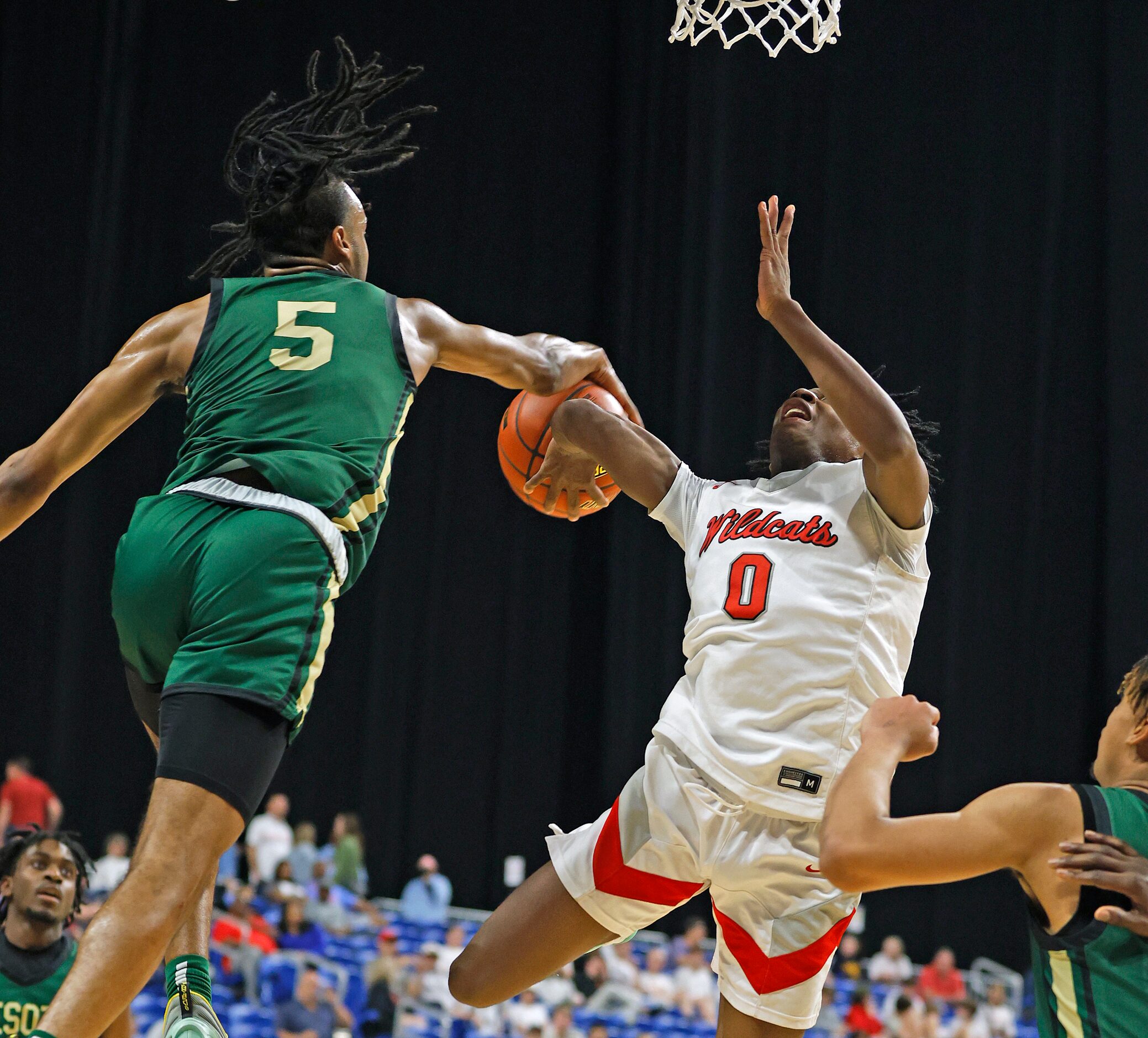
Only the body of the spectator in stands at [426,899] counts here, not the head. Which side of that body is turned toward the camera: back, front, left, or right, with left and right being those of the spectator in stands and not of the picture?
front

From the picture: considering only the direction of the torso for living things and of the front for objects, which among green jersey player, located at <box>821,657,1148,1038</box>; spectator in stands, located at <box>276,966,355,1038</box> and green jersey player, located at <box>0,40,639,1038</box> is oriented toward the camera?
the spectator in stands

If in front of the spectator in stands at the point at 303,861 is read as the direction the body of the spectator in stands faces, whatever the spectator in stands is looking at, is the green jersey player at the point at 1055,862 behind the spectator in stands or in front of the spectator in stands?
in front

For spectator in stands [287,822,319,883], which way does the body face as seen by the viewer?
toward the camera

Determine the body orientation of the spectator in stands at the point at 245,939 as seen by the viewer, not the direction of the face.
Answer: toward the camera

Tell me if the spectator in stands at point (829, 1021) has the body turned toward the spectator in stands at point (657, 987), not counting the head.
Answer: no

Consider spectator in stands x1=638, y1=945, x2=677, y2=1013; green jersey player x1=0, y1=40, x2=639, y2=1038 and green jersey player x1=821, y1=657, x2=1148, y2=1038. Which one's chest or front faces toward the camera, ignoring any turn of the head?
the spectator in stands

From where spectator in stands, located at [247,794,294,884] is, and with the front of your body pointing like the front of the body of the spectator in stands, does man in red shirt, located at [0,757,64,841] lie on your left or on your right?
on your right

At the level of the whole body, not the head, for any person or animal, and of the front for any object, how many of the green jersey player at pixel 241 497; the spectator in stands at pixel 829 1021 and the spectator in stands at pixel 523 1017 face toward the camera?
2

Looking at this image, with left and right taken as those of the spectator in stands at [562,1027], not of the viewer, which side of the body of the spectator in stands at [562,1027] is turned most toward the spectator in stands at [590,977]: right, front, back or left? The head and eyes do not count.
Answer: back

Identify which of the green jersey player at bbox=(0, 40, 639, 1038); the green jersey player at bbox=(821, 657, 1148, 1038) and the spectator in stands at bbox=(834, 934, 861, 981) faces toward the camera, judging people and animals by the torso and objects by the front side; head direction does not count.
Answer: the spectator in stands

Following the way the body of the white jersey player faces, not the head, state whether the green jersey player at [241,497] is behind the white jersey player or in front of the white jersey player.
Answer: in front

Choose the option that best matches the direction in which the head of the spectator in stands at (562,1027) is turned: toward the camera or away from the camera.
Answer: toward the camera

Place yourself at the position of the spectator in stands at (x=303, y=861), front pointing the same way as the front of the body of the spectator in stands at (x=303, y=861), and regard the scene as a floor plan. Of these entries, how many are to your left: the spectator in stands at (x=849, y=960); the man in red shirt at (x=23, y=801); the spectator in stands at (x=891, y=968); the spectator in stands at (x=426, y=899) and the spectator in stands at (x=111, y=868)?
3

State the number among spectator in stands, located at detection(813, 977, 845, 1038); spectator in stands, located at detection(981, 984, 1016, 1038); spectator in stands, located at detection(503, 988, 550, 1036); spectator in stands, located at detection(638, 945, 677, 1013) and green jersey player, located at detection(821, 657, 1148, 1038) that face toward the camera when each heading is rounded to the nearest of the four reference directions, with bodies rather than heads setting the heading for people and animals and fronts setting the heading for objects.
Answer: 4

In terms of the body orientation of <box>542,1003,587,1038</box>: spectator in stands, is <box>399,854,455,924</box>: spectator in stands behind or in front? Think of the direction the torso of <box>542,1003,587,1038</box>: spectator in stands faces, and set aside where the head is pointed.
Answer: behind

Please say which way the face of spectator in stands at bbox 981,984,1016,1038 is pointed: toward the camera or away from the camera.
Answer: toward the camera

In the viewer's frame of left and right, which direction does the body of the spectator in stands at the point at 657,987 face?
facing the viewer
